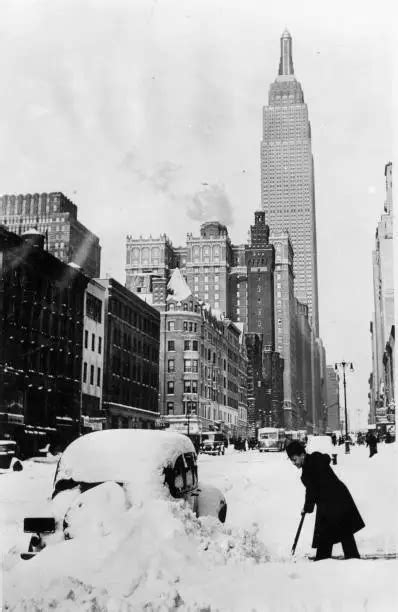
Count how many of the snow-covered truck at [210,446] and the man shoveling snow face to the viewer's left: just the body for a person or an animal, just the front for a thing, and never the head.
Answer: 1

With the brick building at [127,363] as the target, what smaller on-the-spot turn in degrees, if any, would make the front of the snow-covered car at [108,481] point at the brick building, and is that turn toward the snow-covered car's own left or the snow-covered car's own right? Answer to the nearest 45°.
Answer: approximately 45° to the snow-covered car's own left

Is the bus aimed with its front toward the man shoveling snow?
yes

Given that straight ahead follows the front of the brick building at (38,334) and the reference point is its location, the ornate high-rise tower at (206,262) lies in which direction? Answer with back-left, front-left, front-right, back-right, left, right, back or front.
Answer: left

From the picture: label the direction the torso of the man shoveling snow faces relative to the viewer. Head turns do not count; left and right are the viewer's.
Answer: facing to the left of the viewer

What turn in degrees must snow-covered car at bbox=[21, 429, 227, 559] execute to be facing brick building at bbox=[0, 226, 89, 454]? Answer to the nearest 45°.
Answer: approximately 45° to its left
